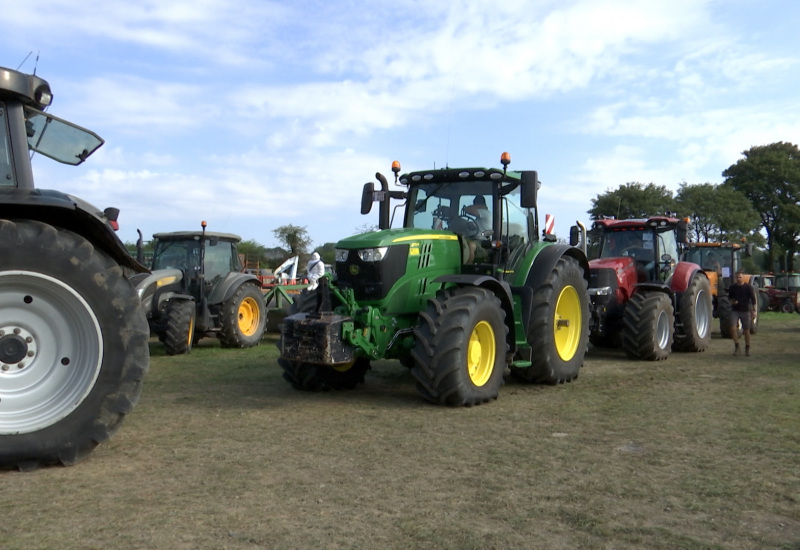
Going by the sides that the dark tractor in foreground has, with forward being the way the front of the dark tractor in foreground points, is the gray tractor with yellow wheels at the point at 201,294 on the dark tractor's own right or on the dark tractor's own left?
on the dark tractor's own right

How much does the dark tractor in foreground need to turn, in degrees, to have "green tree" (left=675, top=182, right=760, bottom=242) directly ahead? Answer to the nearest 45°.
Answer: approximately 135° to its right

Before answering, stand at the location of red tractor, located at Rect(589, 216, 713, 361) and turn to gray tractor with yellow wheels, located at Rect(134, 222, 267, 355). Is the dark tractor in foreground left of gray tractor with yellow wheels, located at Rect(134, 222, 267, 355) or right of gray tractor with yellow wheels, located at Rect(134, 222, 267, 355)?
left

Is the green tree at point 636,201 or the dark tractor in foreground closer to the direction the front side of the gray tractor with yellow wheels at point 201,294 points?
the dark tractor in foreground

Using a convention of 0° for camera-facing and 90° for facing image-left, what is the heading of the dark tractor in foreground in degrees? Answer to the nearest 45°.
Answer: approximately 90°

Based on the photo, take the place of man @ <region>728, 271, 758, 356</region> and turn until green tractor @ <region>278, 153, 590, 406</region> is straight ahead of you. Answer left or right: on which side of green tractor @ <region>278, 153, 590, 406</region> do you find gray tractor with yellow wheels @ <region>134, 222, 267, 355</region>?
right

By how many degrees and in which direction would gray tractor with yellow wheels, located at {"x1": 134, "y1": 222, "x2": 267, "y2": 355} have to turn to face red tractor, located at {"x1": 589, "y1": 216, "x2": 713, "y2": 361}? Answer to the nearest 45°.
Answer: approximately 135° to its left

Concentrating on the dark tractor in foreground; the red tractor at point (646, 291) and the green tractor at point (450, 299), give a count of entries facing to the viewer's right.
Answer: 0

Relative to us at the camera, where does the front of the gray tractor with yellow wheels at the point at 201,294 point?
facing the viewer and to the left of the viewer
